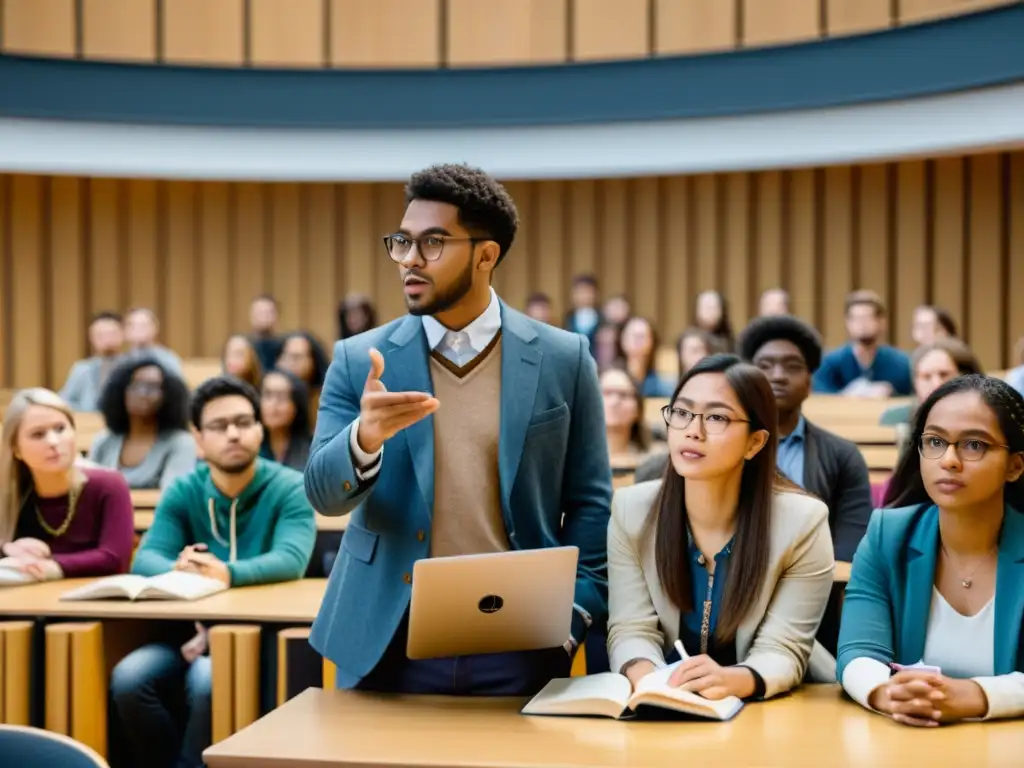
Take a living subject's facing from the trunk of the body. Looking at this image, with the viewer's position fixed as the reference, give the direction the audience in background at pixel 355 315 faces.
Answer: facing the viewer

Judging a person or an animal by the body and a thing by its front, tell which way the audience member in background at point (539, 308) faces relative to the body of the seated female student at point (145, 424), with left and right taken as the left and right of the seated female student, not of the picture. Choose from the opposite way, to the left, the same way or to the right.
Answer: the same way

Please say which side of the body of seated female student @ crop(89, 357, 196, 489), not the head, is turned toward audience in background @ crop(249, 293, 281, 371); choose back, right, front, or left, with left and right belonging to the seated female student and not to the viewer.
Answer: back

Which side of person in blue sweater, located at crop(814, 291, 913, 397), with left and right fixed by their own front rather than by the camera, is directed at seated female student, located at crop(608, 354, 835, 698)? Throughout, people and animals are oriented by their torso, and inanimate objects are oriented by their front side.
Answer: front

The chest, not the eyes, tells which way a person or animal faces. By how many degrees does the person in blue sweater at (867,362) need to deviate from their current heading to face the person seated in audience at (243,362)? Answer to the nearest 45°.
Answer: approximately 90° to their right

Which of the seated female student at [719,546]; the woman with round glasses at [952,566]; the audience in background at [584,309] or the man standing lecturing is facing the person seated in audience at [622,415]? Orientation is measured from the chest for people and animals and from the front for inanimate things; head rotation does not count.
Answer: the audience in background at [584,309]

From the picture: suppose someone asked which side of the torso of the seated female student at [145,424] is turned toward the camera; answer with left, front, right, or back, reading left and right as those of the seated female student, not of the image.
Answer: front

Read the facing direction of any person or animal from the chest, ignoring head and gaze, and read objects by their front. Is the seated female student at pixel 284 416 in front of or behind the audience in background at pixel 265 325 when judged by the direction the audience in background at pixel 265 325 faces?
in front

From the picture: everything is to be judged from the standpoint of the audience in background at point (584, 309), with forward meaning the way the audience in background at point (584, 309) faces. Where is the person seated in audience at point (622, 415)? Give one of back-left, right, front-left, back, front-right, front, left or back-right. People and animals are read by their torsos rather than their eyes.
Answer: front

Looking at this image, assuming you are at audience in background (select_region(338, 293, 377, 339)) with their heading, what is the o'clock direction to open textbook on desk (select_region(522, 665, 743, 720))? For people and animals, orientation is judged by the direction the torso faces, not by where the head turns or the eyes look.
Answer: The open textbook on desk is roughly at 12 o'clock from the audience in background.

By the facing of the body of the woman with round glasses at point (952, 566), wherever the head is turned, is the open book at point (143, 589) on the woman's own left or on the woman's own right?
on the woman's own right

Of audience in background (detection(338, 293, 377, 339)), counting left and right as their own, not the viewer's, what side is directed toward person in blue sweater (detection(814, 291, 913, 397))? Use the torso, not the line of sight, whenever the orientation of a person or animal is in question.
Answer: left

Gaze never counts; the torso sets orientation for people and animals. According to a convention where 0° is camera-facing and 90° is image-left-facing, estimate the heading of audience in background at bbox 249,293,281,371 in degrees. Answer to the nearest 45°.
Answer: approximately 0°

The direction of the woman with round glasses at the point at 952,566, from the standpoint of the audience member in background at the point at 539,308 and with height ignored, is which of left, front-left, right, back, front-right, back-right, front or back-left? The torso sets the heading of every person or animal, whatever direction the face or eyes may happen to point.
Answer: front

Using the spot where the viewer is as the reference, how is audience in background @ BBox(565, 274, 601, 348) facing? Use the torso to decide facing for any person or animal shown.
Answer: facing the viewer

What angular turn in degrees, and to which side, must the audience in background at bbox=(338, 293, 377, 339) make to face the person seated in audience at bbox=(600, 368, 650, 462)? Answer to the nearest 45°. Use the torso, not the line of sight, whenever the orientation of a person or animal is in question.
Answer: approximately 45° to their left

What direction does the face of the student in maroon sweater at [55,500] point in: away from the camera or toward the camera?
toward the camera

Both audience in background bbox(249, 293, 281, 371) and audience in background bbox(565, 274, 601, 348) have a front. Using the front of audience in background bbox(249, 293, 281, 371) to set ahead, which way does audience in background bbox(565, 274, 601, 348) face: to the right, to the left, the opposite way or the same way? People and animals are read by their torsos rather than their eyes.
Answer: the same way
